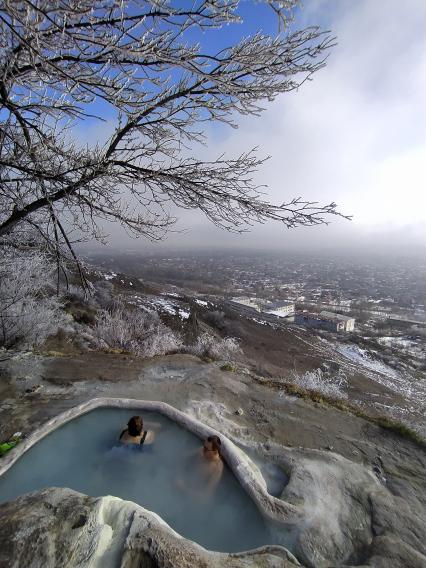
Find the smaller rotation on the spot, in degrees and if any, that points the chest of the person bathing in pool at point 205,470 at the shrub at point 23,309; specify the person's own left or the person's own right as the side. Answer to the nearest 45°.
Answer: approximately 90° to the person's own right

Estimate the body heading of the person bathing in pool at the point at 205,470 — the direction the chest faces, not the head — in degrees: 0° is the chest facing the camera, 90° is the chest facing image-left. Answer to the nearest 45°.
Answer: approximately 45°

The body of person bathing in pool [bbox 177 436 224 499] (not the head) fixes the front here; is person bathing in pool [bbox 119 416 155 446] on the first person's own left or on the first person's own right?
on the first person's own right

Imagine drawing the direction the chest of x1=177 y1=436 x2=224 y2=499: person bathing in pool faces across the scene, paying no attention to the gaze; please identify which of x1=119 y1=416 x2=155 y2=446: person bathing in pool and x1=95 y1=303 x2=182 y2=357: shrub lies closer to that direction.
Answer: the person bathing in pool
